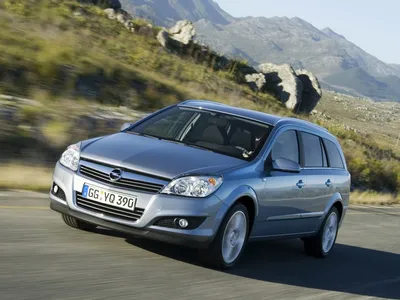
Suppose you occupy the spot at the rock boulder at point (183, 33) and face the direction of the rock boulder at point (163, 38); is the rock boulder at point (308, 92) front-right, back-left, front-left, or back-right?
back-left

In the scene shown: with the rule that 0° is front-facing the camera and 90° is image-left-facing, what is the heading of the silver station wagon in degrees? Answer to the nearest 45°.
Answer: approximately 45°

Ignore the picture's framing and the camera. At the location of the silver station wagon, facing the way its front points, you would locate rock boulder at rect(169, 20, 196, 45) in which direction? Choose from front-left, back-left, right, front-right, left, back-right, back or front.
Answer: back-right

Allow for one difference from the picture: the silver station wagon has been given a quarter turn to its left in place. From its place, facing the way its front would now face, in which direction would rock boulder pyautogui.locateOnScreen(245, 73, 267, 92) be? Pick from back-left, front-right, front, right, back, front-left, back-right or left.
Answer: back-left

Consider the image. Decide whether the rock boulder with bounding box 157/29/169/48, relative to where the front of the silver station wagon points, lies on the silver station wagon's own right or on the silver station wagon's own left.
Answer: on the silver station wagon's own right

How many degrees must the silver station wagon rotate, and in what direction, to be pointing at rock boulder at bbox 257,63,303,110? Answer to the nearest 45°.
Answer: approximately 135° to its right
